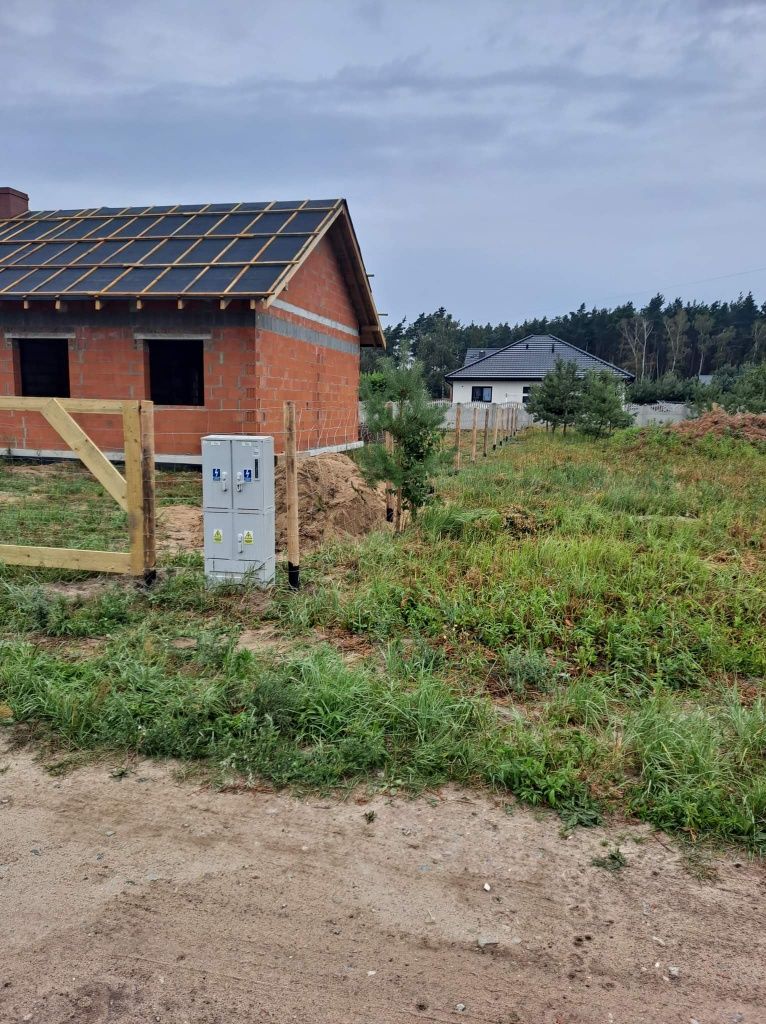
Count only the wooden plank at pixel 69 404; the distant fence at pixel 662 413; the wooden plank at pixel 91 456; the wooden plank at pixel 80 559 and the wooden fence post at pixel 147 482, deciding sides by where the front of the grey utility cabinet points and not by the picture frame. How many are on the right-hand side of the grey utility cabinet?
4

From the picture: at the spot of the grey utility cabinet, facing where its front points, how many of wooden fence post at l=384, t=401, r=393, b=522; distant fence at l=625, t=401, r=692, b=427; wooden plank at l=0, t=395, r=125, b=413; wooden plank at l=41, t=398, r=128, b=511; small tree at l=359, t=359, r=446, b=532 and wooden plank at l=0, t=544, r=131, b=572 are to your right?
3

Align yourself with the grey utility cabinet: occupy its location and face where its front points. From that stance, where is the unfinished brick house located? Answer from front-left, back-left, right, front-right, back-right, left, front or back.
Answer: back

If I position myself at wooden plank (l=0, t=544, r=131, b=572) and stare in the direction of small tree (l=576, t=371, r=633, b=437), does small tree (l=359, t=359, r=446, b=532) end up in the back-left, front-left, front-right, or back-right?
front-right

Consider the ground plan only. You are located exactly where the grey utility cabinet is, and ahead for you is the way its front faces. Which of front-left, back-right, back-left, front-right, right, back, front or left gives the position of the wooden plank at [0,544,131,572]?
right

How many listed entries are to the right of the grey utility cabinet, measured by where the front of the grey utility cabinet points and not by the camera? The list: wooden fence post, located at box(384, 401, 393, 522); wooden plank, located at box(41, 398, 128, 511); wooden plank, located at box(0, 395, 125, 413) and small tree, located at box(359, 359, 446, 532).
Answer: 2

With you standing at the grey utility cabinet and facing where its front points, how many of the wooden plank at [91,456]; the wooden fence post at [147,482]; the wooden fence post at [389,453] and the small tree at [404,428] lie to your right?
2

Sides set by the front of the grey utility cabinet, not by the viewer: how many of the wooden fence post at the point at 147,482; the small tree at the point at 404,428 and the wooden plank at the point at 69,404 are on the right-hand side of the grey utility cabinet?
2

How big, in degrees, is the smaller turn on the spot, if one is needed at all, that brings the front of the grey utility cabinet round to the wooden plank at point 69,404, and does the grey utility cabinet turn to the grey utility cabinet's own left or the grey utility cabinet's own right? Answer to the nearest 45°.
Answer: approximately 90° to the grey utility cabinet's own right

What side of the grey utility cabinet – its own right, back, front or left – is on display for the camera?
front

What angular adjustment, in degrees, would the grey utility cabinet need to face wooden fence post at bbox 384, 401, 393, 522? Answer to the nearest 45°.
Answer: approximately 135° to its left

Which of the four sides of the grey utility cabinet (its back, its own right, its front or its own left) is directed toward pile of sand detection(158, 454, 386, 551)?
back

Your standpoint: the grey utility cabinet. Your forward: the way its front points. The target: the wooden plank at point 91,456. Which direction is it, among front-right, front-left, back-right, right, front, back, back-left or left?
right

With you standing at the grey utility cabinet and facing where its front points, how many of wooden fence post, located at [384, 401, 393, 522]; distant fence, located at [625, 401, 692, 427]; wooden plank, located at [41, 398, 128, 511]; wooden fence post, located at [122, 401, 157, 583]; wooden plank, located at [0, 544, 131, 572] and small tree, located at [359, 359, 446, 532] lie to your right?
3

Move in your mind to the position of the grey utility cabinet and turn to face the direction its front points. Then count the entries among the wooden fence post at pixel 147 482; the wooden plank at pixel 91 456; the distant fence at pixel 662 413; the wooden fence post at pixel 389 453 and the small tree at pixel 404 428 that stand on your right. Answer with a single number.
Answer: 2
